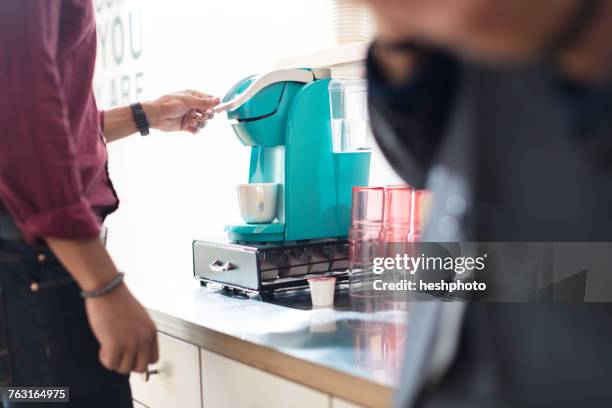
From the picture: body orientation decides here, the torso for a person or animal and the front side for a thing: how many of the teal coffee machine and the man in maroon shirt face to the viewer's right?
1

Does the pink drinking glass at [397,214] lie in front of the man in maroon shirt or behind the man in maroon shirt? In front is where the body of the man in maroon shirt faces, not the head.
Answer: in front

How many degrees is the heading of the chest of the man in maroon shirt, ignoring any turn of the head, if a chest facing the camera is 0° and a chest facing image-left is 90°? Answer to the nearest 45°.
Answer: approximately 270°

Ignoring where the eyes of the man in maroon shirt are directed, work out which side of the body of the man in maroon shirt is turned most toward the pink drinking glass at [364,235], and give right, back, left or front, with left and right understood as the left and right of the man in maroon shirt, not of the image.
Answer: front

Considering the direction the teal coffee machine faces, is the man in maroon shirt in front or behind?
in front

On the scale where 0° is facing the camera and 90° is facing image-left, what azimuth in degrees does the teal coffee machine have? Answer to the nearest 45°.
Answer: approximately 45°
